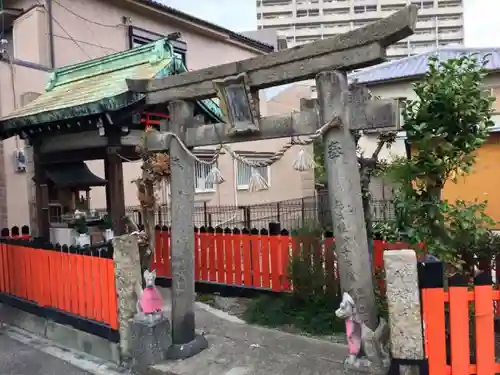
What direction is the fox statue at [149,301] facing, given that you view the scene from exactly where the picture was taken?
facing the viewer

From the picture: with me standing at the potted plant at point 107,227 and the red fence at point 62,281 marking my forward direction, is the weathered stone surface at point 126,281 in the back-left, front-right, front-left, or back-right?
front-left

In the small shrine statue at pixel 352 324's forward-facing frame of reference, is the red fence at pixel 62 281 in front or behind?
in front

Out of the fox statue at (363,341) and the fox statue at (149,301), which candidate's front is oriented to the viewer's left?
the fox statue at (363,341)

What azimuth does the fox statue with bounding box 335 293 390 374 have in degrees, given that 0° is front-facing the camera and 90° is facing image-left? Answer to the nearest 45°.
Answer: approximately 90°

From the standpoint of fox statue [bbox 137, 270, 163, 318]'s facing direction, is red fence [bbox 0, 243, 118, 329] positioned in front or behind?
behind

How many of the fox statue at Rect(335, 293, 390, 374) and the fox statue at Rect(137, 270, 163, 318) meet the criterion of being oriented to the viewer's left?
1

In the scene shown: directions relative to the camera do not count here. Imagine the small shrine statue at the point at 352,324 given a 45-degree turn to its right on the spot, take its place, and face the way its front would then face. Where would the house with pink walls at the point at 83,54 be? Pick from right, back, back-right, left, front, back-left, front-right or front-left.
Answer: front

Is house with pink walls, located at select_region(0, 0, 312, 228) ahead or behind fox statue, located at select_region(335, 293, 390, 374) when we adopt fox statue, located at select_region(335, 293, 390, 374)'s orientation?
ahead

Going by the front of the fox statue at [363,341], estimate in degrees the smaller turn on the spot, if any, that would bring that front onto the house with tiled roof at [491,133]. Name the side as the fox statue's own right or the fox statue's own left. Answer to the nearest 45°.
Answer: approximately 90° to the fox statue's own right

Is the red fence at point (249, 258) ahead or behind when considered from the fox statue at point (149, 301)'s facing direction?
behind

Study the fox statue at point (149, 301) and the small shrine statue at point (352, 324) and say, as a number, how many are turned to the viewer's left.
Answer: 1
